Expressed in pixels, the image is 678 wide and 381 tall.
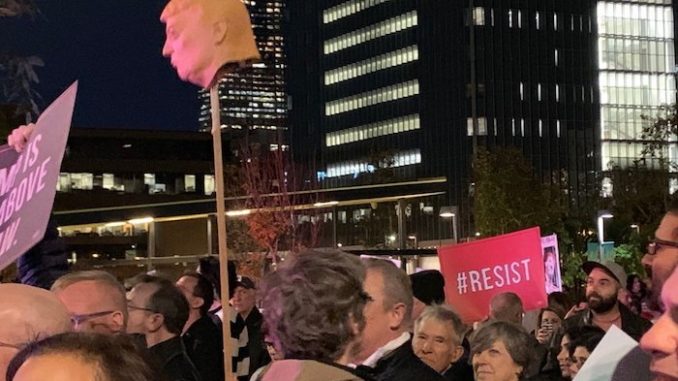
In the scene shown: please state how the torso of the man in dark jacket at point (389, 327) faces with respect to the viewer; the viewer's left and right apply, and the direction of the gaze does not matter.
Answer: facing to the left of the viewer

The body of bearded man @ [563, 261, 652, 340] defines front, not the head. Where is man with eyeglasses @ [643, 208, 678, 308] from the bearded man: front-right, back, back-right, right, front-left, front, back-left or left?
front-left

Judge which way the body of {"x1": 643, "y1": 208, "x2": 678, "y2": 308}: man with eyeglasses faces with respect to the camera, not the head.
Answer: to the viewer's left

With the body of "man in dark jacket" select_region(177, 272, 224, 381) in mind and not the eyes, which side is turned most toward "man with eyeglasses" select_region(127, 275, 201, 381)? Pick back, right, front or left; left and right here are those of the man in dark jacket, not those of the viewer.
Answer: left
